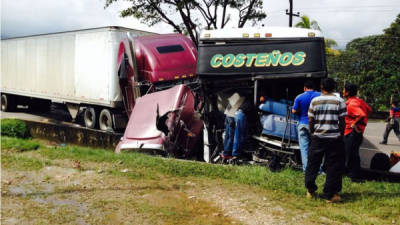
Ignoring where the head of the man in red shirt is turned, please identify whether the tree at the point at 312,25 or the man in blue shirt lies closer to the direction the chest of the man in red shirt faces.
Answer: the man in blue shirt

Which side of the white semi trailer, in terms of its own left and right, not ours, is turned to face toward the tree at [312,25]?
left

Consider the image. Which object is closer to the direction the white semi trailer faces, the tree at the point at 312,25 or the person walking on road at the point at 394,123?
the person walking on road

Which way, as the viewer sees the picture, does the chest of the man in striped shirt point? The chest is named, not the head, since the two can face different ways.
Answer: away from the camera

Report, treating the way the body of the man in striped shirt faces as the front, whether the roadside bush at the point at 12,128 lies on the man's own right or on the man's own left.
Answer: on the man's own left

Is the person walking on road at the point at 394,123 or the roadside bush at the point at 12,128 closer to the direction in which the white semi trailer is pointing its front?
the person walking on road

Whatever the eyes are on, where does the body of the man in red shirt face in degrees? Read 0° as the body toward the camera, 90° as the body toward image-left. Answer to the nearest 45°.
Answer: approximately 90°

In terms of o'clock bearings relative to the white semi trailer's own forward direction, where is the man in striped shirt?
The man in striped shirt is roughly at 1 o'clock from the white semi trailer.

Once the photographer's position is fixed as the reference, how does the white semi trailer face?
facing the viewer and to the right of the viewer

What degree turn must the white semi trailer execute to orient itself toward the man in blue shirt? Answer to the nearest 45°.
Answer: approximately 45° to its right

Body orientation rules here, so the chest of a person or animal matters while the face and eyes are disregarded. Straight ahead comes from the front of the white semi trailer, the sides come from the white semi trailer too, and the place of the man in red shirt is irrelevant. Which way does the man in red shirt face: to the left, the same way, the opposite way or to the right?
the opposite way
